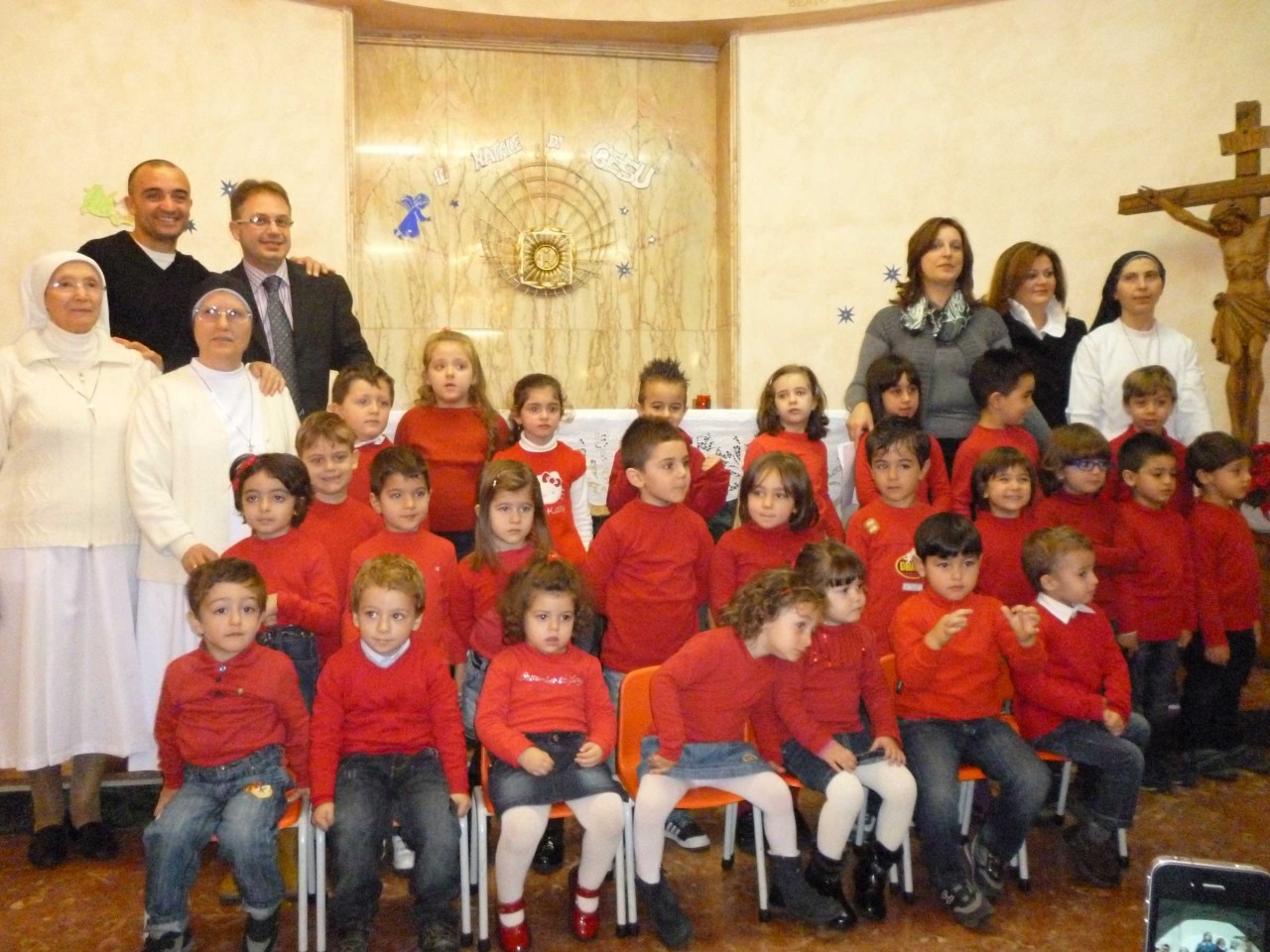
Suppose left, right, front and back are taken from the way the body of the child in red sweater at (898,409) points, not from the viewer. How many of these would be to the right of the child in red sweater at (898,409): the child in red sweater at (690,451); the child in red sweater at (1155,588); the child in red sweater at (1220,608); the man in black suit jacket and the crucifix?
2

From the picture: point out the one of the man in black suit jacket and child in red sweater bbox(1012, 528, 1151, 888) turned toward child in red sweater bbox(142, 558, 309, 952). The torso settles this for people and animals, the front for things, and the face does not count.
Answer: the man in black suit jacket

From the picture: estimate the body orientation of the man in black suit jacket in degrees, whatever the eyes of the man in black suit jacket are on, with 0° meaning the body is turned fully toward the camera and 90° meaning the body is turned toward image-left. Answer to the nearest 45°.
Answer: approximately 0°

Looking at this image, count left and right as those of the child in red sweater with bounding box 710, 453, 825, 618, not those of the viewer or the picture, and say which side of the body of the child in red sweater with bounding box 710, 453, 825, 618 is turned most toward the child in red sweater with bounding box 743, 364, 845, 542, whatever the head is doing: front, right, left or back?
back
